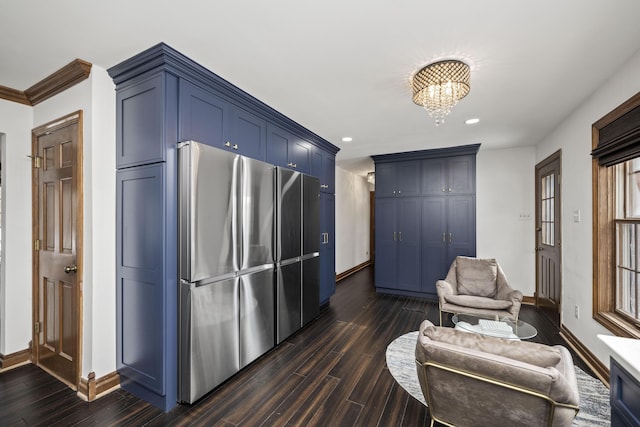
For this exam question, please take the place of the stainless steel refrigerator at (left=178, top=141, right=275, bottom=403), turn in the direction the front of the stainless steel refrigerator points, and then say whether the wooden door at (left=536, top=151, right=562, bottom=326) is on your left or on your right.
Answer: on your left

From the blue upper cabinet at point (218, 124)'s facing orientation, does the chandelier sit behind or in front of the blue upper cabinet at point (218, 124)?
in front

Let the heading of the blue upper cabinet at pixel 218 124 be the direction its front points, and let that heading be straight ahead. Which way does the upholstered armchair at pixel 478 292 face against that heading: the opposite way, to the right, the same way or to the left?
to the right

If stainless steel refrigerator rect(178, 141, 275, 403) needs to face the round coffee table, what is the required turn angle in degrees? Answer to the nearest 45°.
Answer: approximately 45° to its left

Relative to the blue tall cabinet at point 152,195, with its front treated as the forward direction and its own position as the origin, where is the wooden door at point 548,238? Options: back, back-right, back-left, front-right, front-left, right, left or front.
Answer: front-left

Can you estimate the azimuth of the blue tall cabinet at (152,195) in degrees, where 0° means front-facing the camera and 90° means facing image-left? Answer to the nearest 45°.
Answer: approximately 315°

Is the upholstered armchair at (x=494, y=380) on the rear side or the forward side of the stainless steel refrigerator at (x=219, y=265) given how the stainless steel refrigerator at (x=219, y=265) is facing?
on the forward side

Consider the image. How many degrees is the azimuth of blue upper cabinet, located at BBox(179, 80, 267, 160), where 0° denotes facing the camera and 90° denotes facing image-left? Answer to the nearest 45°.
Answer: approximately 315°

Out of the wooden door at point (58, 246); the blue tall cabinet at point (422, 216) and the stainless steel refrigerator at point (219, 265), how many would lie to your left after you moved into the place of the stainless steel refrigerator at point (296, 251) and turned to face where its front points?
1

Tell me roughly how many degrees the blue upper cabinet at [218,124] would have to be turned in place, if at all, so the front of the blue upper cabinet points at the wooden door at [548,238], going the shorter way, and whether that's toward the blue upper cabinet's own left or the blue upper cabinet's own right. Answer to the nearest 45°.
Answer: approximately 45° to the blue upper cabinet's own left

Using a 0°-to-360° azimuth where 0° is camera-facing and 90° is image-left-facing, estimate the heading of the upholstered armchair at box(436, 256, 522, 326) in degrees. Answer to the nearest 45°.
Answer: approximately 0°

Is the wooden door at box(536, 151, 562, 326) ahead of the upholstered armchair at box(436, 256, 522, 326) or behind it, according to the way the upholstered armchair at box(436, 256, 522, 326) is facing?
behind
